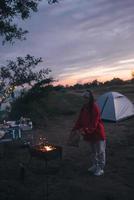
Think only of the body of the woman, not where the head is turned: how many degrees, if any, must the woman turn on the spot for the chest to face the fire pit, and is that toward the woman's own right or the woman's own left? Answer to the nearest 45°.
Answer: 0° — they already face it

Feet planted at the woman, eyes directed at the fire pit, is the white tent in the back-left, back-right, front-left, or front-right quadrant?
back-right

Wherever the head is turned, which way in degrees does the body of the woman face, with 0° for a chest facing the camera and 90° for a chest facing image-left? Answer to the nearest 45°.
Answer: approximately 45°

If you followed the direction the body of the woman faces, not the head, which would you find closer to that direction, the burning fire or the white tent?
the burning fire

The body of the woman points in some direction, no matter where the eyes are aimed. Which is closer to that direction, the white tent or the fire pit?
the fire pit

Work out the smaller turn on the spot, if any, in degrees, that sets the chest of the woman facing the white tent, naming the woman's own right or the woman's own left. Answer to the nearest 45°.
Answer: approximately 135° to the woman's own right
